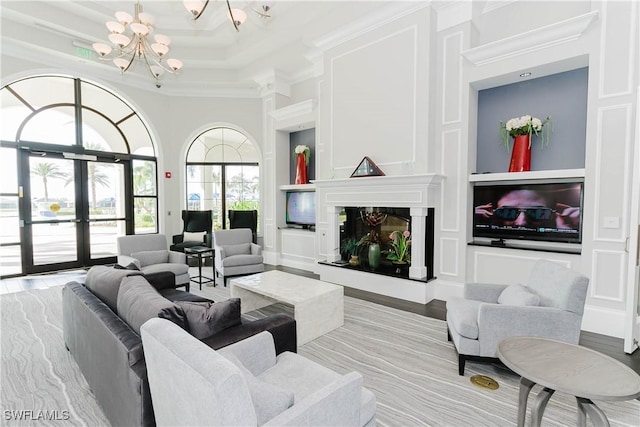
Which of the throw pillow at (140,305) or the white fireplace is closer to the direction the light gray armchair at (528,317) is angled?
the throw pillow

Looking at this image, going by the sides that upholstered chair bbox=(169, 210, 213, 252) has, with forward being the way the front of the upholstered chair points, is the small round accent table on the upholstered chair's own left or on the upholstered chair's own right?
on the upholstered chair's own left

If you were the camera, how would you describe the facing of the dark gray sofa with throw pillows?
facing away from the viewer and to the right of the viewer

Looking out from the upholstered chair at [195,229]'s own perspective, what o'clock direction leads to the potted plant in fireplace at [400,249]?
The potted plant in fireplace is roughly at 9 o'clock from the upholstered chair.

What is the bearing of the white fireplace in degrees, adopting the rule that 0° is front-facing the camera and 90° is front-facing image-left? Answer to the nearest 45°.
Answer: approximately 45°

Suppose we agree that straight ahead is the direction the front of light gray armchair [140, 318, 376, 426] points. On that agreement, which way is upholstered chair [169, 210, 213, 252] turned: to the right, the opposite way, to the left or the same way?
the opposite way
